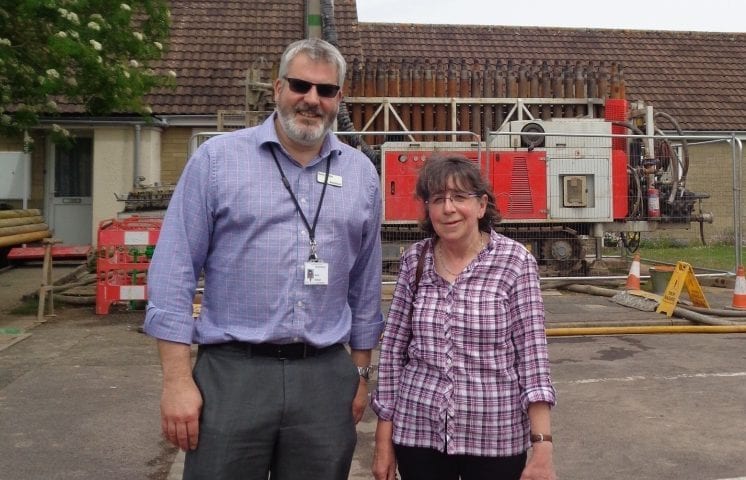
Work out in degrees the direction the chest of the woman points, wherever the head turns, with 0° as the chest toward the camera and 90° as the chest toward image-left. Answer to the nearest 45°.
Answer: approximately 0°

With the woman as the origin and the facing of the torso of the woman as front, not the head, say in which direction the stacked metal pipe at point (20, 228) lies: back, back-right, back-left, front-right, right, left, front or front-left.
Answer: back-right

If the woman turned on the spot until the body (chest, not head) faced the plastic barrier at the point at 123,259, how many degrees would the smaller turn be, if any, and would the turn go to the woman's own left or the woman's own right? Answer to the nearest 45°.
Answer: approximately 135° to the woman's own right

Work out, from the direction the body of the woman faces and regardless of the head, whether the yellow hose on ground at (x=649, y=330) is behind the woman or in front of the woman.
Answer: behind

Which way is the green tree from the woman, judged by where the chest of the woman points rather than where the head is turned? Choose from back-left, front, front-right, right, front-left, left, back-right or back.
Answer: back-right

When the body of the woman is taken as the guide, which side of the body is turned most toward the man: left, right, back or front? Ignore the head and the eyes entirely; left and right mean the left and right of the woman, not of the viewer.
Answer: right

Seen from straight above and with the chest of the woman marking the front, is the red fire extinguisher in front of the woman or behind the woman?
behind

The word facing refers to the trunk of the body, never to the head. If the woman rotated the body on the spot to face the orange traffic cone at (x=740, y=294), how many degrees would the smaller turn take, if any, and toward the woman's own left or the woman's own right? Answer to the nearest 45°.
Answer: approximately 135° to the woman's own left

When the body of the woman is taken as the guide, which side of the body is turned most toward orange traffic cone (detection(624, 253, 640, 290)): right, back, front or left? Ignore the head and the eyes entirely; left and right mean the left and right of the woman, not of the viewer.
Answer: back
